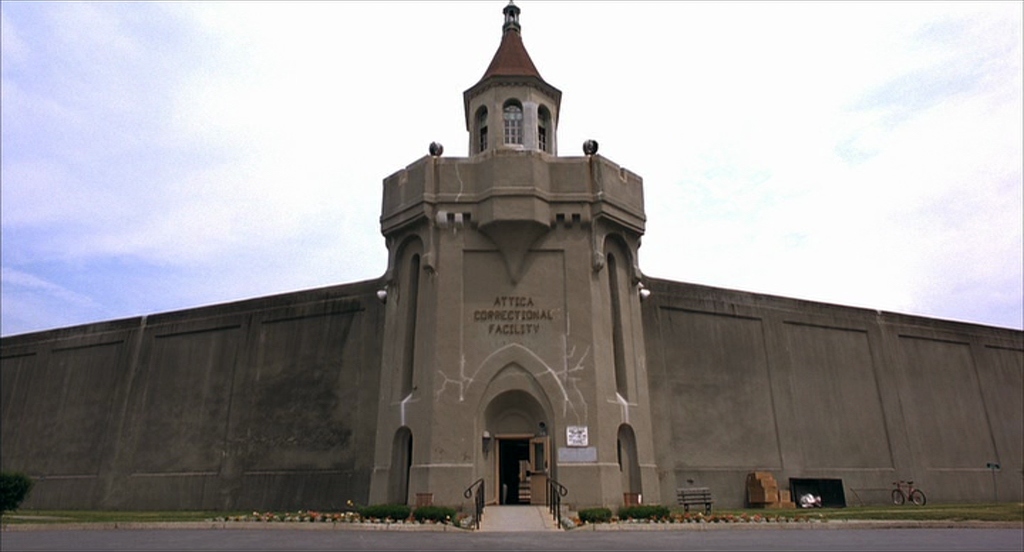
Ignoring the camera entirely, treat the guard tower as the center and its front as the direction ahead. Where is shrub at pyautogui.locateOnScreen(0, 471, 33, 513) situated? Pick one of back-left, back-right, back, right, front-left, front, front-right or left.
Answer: right

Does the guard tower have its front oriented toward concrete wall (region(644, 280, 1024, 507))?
no

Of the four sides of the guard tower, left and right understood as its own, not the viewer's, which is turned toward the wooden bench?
left

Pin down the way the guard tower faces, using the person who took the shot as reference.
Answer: facing the viewer

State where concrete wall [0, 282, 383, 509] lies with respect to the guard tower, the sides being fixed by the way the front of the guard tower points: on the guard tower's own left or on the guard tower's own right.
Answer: on the guard tower's own right

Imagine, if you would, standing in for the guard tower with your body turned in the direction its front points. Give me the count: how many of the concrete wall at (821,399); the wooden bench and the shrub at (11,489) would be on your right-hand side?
1
